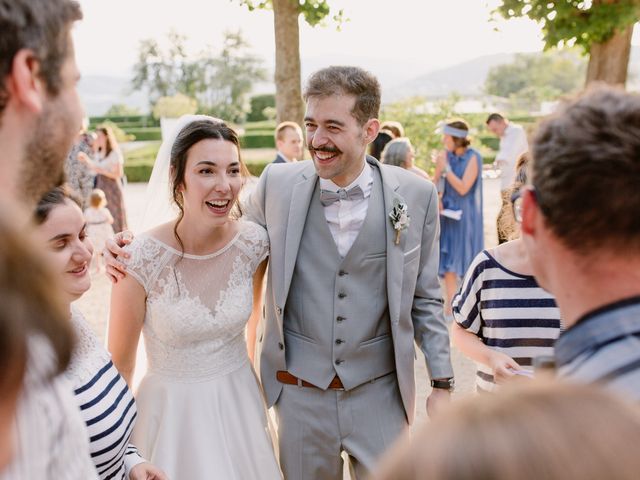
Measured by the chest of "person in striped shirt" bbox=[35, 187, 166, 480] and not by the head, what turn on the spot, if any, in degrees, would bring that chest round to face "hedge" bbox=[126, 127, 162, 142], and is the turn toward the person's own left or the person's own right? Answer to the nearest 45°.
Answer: approximately 135° to the person's own left

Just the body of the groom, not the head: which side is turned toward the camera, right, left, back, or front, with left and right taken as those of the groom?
front

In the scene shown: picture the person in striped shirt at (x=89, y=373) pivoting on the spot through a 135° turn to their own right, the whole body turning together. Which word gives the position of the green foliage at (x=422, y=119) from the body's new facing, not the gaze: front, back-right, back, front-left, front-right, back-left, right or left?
back-right

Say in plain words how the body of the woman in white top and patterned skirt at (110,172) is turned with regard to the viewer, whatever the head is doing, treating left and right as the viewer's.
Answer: facing to the left of the viewer

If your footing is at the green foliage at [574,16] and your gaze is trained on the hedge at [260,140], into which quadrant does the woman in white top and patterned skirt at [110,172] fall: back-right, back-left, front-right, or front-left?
front-left

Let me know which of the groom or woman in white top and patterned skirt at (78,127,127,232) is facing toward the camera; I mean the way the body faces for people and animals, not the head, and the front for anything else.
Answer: the groom

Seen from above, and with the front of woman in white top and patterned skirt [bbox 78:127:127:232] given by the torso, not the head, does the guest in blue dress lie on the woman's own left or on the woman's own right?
on the woman's own left

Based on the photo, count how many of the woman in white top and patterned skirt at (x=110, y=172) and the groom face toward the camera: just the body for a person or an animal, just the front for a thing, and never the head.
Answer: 1

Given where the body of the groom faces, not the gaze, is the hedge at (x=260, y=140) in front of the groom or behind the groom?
behind

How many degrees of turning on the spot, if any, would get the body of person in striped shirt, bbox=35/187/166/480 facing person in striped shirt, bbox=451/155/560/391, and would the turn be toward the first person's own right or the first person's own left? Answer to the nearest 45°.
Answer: approximately 45° to the first person's own left

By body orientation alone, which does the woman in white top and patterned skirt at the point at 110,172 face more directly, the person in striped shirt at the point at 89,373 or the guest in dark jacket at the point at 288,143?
the person in striped shirt
